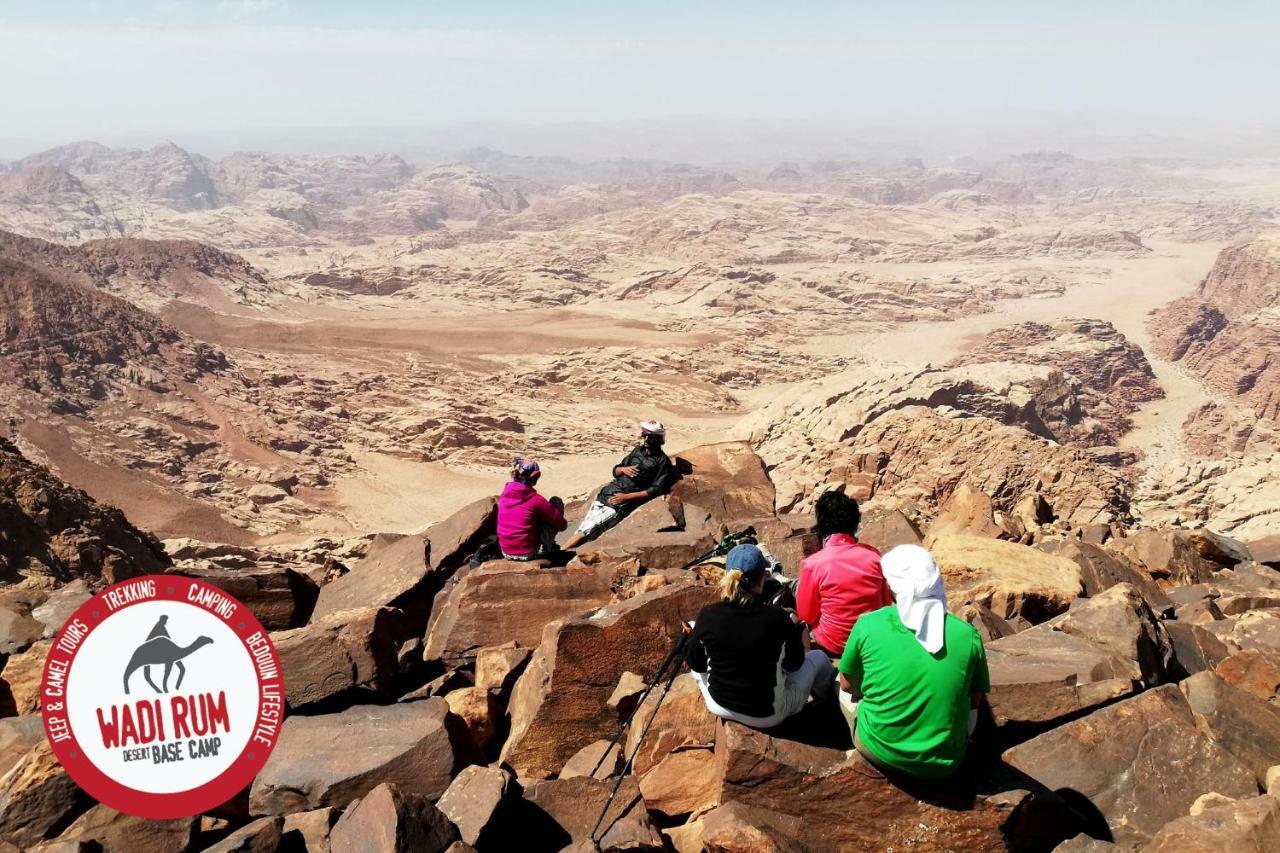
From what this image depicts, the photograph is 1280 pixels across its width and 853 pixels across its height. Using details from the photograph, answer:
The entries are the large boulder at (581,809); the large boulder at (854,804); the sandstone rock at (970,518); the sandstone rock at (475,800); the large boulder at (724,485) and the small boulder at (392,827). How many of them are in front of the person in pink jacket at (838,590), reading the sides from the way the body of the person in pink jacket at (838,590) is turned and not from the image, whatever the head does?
2

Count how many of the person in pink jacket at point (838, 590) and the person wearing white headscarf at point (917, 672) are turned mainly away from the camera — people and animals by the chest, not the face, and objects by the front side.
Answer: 2

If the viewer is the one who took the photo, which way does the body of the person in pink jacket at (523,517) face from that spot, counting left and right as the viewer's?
facing away from the viewer and to the right of the viewer

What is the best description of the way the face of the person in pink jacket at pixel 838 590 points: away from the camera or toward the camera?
away from the camera

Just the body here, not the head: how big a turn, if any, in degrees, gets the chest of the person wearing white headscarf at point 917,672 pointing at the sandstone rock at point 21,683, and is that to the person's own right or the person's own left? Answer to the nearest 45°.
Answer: approximately 90° to the person's own left

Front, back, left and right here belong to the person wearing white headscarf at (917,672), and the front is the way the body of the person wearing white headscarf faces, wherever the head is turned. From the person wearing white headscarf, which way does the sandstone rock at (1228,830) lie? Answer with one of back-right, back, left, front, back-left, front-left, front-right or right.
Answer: right

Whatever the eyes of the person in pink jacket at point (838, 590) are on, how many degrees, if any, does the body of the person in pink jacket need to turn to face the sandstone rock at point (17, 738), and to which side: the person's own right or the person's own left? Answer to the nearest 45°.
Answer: approximately 90° to the person's own left

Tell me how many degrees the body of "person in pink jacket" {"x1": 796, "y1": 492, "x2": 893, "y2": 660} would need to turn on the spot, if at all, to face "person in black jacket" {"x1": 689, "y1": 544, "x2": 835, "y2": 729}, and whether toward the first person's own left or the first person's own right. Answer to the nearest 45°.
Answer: approximately 135° to the first person's own left

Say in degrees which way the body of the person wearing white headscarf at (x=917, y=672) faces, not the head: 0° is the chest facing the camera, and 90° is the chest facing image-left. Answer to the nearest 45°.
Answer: approximately 180°

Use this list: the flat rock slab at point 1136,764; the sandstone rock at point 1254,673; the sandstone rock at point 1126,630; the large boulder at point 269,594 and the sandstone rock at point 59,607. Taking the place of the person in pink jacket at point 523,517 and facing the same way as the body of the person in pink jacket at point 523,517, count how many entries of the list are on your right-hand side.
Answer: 3

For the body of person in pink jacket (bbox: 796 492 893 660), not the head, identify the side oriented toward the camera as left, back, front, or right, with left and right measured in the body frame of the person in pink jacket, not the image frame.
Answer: back

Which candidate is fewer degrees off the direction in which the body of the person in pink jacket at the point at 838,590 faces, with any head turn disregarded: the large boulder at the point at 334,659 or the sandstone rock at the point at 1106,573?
the sandstone rock

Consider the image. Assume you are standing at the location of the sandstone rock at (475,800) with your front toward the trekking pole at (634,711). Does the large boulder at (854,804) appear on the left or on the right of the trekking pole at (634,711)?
right
